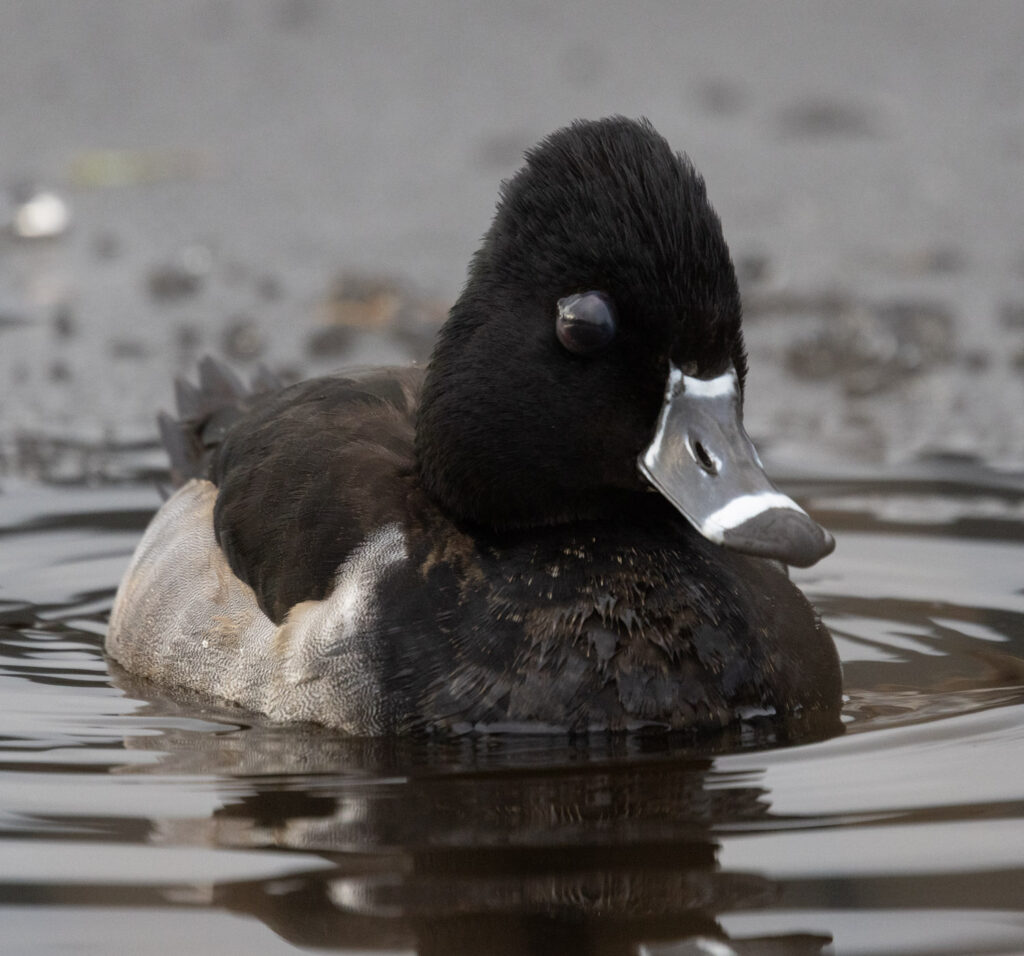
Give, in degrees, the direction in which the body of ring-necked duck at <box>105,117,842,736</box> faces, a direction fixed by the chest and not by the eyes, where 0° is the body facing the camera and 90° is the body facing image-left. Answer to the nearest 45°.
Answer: approximately 315°

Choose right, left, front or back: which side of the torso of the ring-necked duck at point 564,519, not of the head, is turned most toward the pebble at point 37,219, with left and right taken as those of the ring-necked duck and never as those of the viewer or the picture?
back
